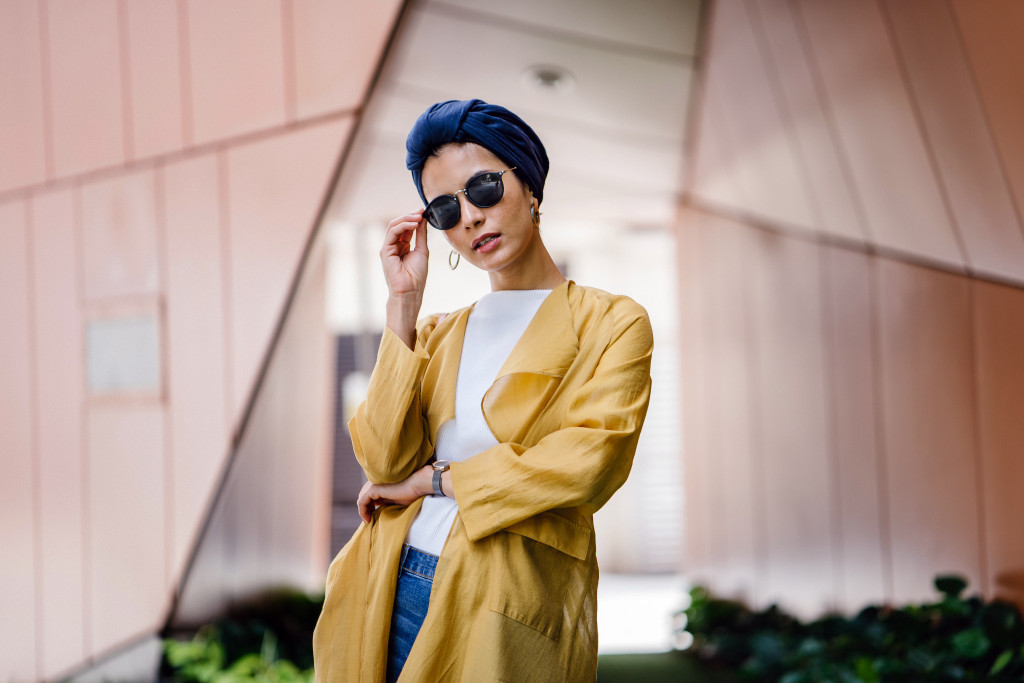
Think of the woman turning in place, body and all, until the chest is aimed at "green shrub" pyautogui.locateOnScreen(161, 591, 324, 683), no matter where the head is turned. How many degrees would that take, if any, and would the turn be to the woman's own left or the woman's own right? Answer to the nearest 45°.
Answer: approximately 90° to the woman's own right

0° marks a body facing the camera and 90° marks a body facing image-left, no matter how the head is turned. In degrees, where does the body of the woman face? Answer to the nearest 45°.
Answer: approximately 45°

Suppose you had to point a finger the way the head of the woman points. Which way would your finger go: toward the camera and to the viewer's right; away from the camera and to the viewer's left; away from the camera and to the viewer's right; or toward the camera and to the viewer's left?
toward the camera and to the viewer's left

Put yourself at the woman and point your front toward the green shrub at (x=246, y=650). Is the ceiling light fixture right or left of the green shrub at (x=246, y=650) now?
right

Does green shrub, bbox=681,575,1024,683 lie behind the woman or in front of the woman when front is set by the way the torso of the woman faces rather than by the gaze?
behind

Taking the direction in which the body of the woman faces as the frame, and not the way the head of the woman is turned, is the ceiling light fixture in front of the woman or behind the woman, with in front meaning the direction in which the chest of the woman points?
behind
